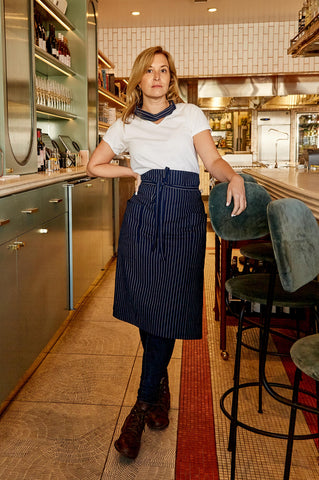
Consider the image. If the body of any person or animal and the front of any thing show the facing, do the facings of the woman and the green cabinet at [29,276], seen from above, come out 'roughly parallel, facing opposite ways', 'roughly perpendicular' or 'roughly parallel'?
roughly perpendicular

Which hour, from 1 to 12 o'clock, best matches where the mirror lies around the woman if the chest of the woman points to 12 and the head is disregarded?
The mirror is roughly at 5 o'clock from the woman.

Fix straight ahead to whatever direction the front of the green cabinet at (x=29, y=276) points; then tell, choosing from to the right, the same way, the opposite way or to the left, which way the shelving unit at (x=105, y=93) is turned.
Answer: the same way

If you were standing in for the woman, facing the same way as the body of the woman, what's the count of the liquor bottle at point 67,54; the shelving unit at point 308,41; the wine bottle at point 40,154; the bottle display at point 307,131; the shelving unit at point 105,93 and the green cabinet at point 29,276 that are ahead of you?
0

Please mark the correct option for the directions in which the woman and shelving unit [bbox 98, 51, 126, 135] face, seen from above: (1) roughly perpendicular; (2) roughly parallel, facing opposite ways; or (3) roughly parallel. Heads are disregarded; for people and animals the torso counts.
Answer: roughly perpendicular

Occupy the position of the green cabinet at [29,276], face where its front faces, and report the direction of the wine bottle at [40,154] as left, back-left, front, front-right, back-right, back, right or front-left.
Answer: left

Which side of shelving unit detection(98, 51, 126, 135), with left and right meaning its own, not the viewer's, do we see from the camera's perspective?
right

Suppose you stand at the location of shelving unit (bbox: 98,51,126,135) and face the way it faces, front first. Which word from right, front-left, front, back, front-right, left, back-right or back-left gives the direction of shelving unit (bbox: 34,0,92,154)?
right

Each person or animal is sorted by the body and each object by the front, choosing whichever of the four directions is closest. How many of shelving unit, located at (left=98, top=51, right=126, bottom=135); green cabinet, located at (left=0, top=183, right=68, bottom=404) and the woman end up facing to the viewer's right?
2

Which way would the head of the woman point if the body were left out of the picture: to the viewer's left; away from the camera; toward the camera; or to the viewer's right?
toward the camera

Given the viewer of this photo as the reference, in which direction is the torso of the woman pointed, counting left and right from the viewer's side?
facing the viewer

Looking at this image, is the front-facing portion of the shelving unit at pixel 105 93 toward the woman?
no

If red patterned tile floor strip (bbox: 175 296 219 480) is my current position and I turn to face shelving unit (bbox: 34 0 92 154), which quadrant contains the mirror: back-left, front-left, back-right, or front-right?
front-left

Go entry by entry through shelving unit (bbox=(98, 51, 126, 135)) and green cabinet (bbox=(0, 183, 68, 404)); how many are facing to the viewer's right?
2

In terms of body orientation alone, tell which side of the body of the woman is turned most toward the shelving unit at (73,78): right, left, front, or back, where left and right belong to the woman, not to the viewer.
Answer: back

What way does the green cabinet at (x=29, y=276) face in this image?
to the viewer's right
